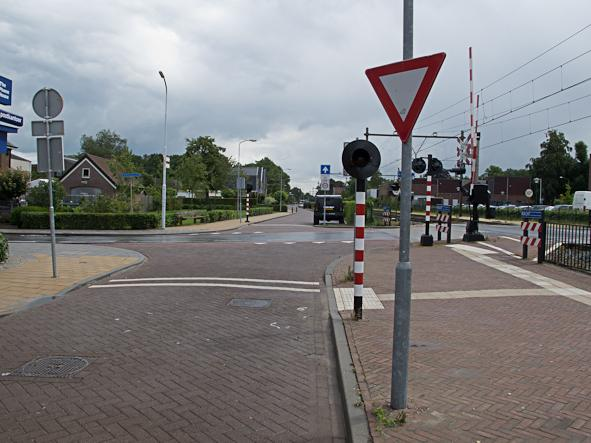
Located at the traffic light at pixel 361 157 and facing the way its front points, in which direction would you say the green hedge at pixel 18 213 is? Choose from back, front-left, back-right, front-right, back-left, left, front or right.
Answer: back-right

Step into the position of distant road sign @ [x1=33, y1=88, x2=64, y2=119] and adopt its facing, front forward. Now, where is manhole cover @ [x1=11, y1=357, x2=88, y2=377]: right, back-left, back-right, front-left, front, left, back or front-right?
back

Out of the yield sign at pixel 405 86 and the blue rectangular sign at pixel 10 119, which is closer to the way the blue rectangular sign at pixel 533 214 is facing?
the yield sign

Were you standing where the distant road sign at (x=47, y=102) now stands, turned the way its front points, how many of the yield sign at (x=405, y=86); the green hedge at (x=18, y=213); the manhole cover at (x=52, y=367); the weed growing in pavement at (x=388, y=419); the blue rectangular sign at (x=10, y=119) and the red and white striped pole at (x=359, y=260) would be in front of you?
2

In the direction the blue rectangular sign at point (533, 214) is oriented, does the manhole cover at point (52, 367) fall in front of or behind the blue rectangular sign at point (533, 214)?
in front

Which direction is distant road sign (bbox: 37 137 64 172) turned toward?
away from the camera

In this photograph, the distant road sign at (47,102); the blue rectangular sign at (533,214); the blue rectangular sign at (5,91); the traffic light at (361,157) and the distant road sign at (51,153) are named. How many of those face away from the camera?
2

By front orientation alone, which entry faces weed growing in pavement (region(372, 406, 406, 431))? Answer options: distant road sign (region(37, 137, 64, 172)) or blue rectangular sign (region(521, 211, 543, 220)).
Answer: the blue rectangular sign

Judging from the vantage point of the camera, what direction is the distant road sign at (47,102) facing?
facing away from the viewer

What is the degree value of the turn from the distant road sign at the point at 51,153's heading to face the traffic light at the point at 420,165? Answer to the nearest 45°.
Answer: approximately 90° to its right

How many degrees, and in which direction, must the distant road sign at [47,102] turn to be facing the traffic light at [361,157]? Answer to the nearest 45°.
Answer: approximately 135° to its right

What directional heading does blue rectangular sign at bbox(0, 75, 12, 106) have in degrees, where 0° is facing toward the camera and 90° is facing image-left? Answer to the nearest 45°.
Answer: approximately 315°

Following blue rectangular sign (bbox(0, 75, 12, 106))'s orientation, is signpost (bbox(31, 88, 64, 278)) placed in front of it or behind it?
in front

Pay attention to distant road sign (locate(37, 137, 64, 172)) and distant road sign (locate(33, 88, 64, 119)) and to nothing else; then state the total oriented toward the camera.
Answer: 0

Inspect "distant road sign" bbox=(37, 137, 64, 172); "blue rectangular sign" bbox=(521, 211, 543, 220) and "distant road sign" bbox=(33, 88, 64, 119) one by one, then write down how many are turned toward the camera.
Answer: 1

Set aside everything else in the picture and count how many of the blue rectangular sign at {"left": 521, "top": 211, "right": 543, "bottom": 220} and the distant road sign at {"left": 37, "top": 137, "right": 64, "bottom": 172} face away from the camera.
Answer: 1
